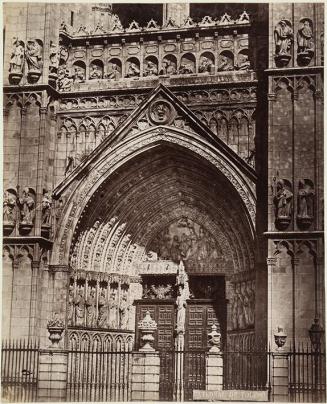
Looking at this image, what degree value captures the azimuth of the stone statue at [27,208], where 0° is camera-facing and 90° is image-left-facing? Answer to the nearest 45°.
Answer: approximately 0°

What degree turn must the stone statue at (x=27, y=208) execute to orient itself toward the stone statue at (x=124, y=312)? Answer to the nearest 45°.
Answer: approximately 135° to its left

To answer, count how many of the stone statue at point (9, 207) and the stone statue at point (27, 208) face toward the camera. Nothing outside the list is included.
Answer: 2

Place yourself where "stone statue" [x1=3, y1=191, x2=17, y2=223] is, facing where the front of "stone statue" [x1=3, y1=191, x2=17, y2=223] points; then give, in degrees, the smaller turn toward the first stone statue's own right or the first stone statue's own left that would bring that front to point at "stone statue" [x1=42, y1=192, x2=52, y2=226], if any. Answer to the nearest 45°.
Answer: approximately 90° to the first stone statue's own left

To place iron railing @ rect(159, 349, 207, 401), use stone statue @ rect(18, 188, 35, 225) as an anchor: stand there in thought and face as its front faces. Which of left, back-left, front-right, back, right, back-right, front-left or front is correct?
left

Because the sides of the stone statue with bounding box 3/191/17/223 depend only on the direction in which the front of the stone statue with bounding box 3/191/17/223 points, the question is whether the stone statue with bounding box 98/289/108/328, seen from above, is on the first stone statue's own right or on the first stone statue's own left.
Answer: on the first stone statue's own left

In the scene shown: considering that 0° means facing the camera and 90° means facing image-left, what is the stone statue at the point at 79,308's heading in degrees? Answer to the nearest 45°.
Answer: approximately 315°

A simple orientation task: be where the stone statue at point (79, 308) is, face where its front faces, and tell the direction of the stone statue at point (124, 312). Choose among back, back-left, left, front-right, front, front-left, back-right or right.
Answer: left

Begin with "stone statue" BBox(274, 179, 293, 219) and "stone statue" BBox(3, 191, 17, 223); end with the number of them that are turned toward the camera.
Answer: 2
